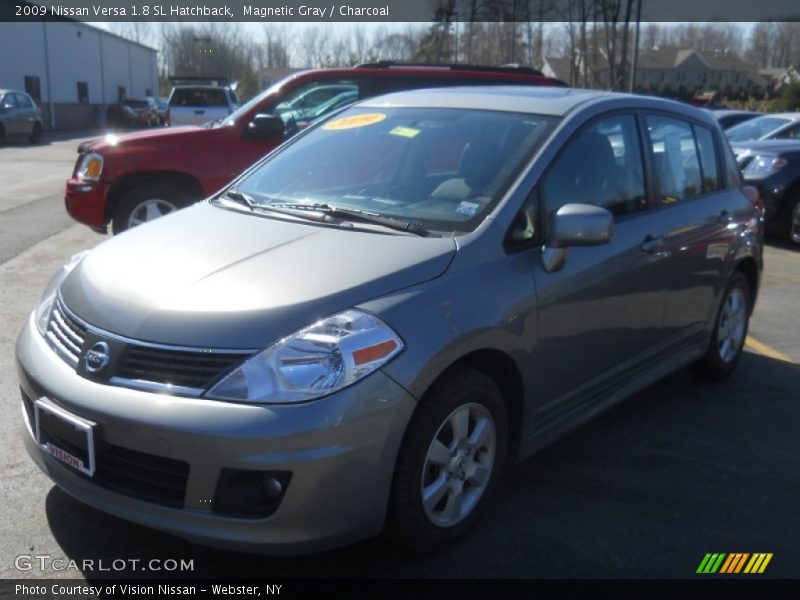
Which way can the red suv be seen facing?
to the viewer's left

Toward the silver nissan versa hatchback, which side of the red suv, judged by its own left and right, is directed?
left

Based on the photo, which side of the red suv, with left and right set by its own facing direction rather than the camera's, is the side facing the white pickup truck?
right

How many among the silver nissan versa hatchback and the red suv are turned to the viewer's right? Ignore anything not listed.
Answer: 0

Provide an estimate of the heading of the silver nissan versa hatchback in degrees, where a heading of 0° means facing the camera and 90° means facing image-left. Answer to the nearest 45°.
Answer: approximately 45°

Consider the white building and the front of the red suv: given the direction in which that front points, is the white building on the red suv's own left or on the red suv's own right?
on the red suv's own right

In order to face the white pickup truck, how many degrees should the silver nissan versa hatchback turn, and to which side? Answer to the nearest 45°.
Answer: approximately 135° to its right

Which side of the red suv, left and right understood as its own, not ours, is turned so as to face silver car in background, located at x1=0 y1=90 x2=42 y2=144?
right
